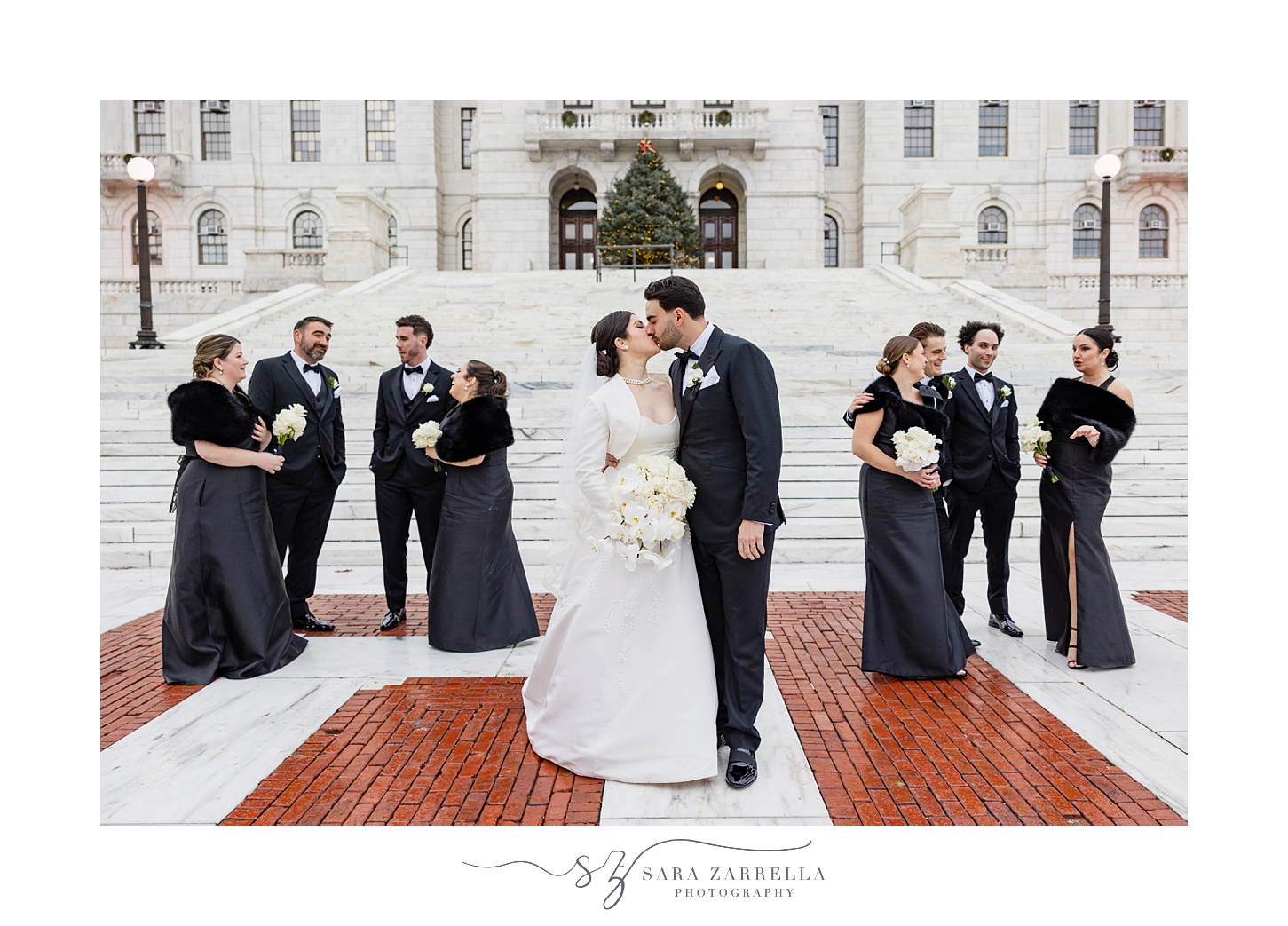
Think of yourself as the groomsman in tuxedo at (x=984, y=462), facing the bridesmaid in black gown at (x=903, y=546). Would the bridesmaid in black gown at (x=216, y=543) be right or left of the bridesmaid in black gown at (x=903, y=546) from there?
right

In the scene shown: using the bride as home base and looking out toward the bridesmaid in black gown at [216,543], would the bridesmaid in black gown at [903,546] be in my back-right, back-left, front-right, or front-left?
back-right

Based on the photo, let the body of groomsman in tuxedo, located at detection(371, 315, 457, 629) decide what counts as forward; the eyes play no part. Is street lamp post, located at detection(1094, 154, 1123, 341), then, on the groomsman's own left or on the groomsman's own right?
on the groomsman's own left

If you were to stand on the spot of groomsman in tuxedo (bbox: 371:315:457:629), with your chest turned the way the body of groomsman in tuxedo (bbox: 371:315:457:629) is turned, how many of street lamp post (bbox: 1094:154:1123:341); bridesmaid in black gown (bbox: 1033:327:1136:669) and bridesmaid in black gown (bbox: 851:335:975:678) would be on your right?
0

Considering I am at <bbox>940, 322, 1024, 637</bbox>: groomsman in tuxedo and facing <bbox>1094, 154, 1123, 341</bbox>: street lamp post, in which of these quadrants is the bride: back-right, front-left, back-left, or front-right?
back-left

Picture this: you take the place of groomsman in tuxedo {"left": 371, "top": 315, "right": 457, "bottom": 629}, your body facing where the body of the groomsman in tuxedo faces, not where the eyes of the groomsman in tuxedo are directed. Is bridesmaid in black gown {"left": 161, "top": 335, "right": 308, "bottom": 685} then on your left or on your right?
on your right

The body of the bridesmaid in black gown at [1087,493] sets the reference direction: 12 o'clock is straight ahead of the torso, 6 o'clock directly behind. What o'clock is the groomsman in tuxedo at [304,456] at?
The groomsman in tuxedo is roughly at 1 o'clock from the bridesmaid in black gown.

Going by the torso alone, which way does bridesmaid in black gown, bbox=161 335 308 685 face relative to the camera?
to the viewer's right

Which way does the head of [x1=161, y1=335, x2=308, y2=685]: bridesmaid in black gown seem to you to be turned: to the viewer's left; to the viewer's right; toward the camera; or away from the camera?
to the viewer's right

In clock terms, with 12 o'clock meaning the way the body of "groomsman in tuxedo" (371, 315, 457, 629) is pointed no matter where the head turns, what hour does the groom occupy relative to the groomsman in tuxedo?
The groom is roughly at 11 o'clock from the groomsman in tuxedo.

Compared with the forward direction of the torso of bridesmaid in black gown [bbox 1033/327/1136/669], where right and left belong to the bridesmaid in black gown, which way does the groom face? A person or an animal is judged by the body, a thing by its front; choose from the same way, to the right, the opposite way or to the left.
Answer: the same way

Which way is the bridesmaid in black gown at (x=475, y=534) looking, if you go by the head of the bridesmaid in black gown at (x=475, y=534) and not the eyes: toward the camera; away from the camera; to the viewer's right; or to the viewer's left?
to the viewer's left

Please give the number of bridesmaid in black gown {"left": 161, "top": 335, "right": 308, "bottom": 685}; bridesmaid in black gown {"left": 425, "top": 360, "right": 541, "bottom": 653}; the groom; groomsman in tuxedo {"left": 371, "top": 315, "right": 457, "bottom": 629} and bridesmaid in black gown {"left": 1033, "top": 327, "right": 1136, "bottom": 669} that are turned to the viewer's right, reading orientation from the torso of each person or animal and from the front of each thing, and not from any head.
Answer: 1

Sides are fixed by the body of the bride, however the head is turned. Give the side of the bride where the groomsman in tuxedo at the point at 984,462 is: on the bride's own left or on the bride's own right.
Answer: on the bride's own left
